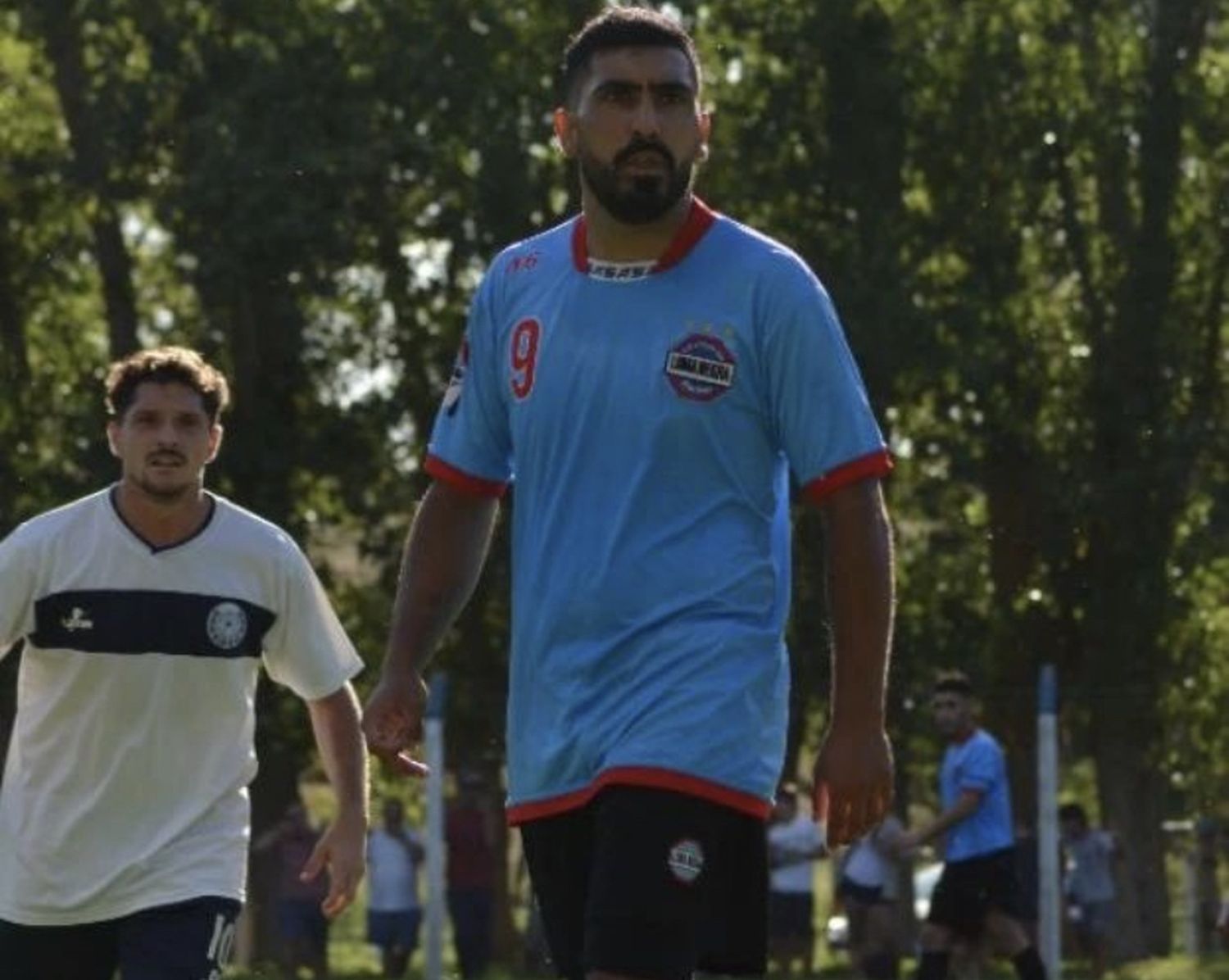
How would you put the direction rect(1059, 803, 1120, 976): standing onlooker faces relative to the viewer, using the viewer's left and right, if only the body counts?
facing the viewer and to the left of the viewer

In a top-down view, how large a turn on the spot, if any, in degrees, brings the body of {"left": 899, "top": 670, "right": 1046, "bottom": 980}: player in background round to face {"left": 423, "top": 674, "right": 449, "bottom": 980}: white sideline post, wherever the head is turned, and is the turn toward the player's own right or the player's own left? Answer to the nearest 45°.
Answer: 0° — they already face it

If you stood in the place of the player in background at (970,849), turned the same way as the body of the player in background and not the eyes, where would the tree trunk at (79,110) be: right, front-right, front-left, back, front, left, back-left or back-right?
front-right

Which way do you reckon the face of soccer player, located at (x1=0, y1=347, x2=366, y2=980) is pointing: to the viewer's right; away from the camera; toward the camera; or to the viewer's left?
toward the camera

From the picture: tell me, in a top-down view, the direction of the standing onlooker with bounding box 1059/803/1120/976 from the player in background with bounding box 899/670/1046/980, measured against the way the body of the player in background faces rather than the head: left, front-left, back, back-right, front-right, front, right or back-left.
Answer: right

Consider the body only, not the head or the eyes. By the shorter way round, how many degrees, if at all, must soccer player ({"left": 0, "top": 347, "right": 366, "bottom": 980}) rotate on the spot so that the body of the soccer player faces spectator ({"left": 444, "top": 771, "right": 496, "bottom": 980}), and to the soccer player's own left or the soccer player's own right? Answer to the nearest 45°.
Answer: approximately 180°

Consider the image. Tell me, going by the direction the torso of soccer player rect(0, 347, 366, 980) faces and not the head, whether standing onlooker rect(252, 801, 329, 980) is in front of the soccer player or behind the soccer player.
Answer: behind

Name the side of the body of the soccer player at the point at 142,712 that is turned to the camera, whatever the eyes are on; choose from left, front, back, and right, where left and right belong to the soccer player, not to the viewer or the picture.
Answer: front

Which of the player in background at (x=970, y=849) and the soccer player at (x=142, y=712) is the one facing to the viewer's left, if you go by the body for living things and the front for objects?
the player in background

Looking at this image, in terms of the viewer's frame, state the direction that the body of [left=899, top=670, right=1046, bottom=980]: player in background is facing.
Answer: to the viewer's left

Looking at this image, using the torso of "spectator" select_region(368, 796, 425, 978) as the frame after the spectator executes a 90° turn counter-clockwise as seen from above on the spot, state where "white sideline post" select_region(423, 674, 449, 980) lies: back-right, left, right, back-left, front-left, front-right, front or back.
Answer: right

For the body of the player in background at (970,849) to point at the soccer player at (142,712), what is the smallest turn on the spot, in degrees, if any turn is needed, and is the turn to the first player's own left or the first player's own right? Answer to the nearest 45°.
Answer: approximately 90° to the first player's own left

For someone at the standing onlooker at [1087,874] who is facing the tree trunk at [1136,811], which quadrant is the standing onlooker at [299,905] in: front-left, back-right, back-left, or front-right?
back-left

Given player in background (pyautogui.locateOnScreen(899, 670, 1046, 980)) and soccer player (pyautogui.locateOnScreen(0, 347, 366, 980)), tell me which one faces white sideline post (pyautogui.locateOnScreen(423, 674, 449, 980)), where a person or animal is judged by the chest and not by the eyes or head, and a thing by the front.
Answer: the player in background
